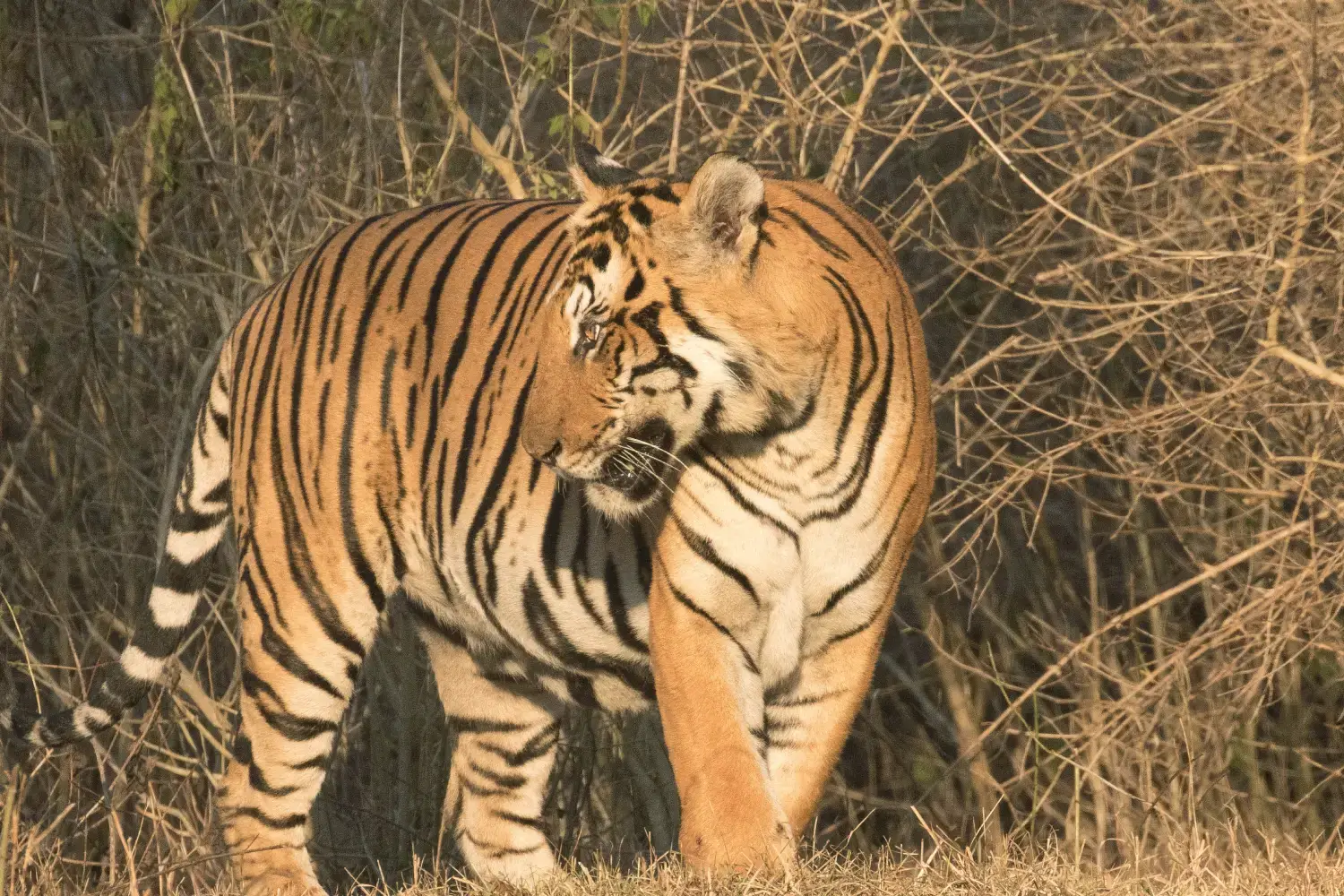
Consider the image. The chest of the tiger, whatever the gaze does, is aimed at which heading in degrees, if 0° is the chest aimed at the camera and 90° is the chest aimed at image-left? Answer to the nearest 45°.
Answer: approximately 315°
